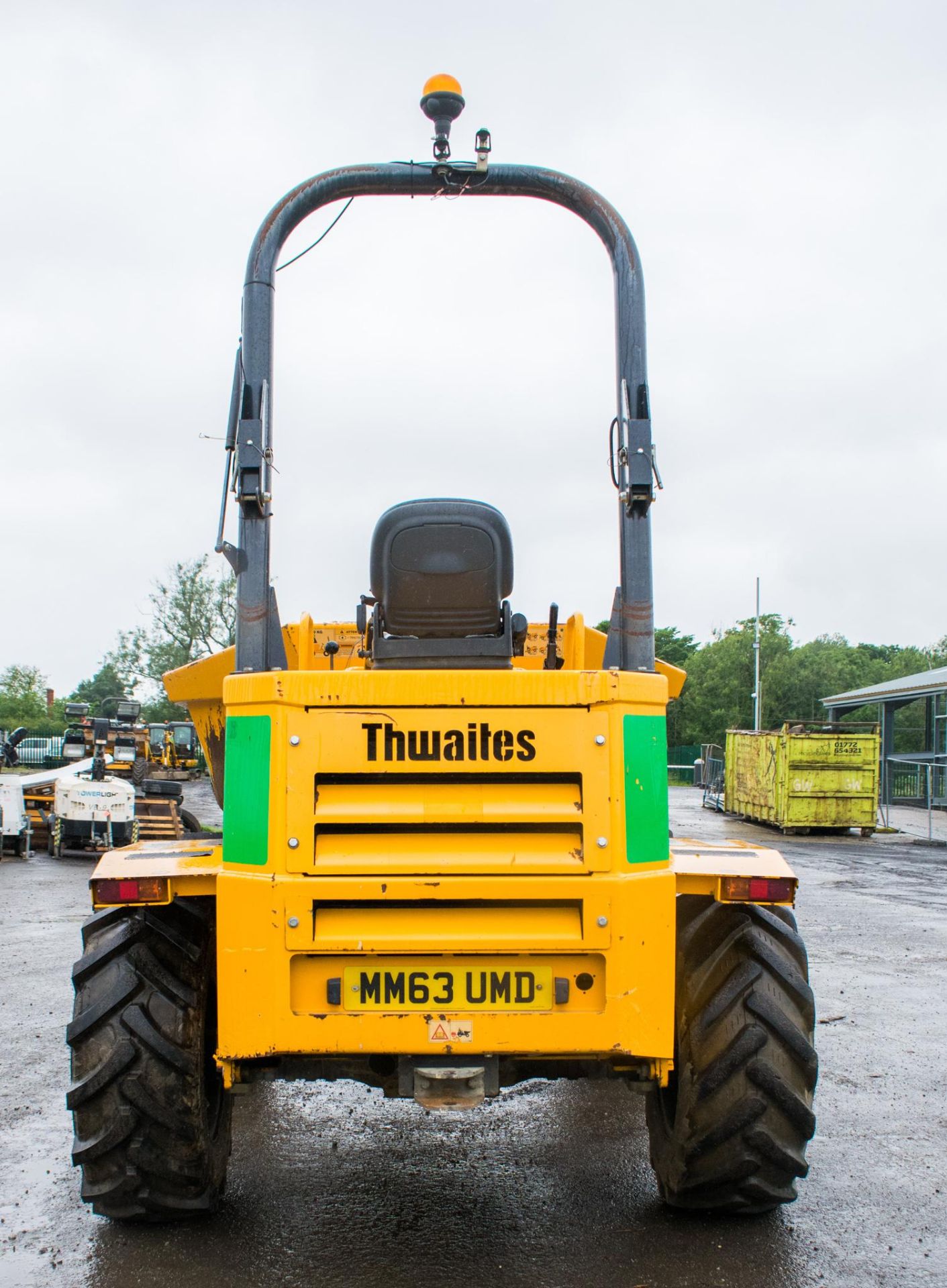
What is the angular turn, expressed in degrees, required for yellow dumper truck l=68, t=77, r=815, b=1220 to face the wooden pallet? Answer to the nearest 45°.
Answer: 0° — it already faces it

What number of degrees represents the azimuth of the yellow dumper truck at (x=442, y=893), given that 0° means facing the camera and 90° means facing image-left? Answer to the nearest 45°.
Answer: approximately 180°
